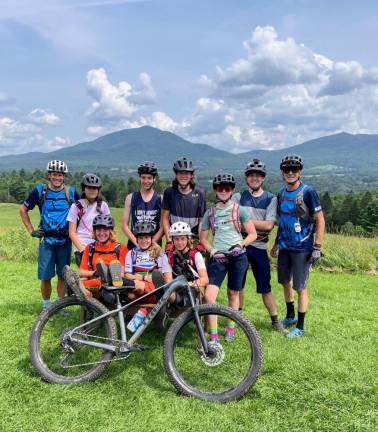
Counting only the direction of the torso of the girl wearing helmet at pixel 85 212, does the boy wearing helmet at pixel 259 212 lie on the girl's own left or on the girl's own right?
on the girl's own left

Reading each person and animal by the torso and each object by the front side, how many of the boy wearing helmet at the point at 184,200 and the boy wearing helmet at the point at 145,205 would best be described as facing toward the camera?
2

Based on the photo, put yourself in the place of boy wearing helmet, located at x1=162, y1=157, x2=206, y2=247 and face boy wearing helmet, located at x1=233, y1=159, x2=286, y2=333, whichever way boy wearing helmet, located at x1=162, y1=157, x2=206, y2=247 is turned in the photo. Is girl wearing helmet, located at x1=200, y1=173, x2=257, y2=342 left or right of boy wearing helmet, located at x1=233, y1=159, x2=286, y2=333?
right

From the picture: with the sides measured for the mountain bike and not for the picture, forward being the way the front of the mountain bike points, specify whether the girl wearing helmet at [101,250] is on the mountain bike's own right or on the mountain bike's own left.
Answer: on the mountain bike's own left

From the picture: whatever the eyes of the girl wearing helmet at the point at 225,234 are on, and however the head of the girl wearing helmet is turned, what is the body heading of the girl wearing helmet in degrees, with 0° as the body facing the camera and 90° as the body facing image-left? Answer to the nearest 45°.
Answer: approximately 0°

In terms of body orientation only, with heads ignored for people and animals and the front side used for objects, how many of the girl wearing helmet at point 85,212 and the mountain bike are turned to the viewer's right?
1

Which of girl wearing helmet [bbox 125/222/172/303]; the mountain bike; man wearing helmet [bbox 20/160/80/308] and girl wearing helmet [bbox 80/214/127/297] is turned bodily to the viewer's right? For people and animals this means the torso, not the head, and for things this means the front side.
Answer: the mountain bike

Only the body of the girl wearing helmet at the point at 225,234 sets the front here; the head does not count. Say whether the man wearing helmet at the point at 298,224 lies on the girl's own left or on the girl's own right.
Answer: on the girl's own left
